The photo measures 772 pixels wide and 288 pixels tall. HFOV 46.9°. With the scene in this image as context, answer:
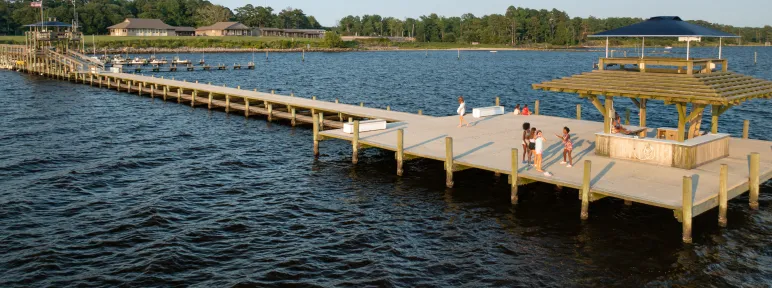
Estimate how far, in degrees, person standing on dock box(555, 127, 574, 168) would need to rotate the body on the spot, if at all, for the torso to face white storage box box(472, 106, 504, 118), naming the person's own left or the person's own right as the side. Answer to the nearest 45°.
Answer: approximately 90° to the person's own right

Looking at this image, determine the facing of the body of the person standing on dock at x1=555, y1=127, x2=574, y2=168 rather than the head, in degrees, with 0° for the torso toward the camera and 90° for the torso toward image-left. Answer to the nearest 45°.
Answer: approximately 90°

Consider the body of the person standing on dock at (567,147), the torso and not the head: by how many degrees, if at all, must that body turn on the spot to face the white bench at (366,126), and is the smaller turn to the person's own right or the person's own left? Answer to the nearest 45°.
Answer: approximately 45° to the person's own right

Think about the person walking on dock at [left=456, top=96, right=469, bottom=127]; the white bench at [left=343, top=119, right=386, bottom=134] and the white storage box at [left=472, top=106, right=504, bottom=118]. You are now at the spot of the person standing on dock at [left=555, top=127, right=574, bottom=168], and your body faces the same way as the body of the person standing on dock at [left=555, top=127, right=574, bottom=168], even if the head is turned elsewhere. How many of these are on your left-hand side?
0

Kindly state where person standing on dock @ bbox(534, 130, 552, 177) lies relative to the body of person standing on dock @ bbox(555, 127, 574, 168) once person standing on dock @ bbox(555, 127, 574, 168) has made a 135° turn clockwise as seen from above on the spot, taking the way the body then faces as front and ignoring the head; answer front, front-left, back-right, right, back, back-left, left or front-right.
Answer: back

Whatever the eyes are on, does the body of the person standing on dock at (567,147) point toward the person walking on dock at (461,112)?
no

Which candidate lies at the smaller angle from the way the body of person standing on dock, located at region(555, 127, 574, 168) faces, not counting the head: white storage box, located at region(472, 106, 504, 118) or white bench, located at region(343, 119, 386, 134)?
the white bench
